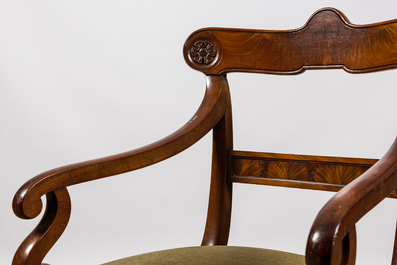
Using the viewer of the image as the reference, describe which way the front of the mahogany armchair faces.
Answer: facing the viewer and to the left of the viewer
